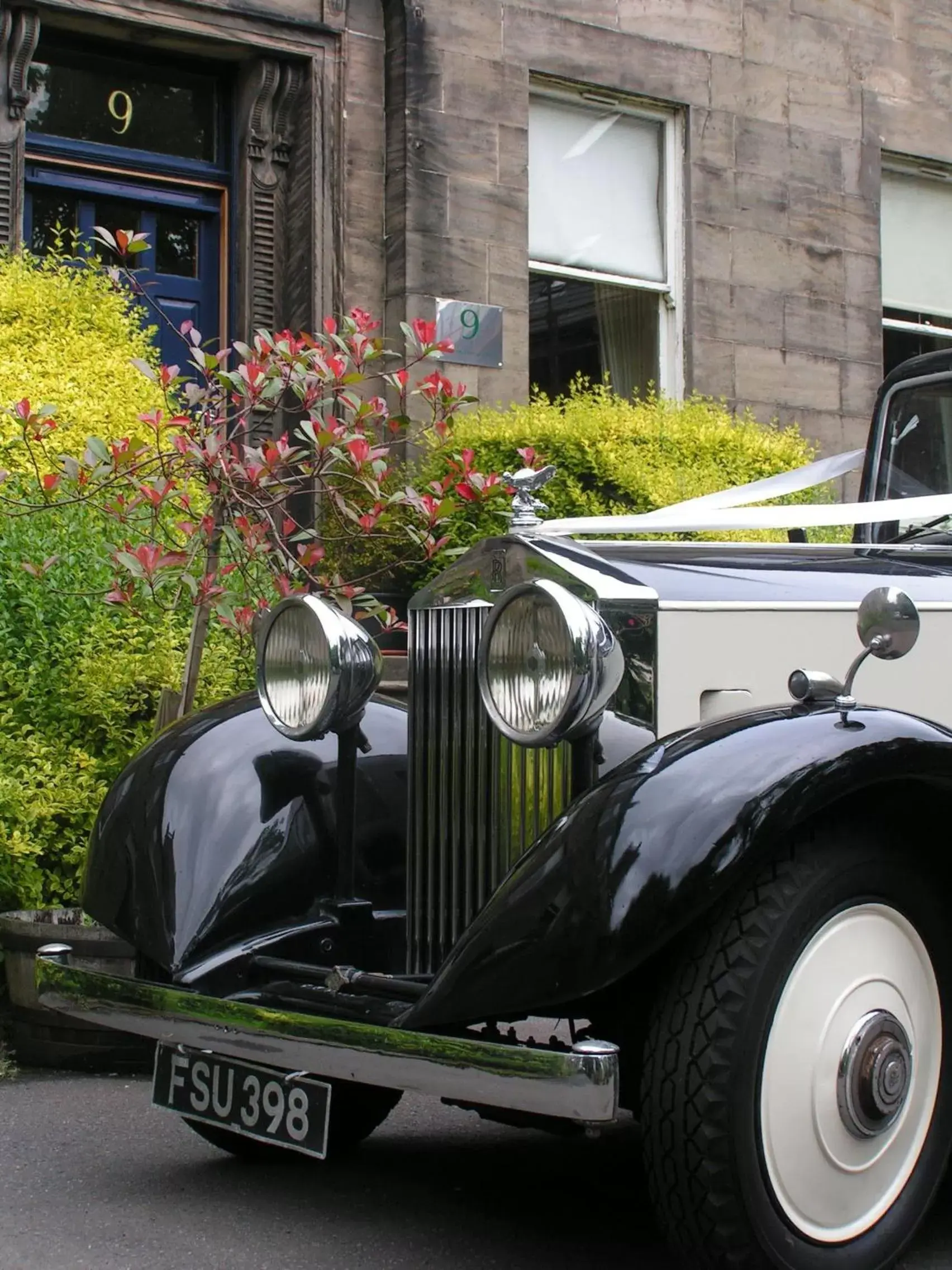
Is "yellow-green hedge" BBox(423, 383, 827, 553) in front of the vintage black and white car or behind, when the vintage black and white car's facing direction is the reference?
behind

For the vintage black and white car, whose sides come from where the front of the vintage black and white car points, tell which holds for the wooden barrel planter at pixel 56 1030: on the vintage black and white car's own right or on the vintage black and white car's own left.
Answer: on the vintage black and white car's own right

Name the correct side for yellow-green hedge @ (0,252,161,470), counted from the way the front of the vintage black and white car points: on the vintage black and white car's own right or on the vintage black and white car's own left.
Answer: on the vintage black and white car's own right

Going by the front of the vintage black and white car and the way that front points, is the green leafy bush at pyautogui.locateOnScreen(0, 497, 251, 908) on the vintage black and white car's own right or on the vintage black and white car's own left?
on the vintage black and white car's own right

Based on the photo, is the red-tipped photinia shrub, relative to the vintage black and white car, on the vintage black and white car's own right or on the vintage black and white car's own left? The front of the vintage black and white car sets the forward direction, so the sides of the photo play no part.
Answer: on the vintage black and white car's own right

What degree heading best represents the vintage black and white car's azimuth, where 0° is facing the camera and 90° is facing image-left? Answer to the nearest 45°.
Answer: approximately 45°
